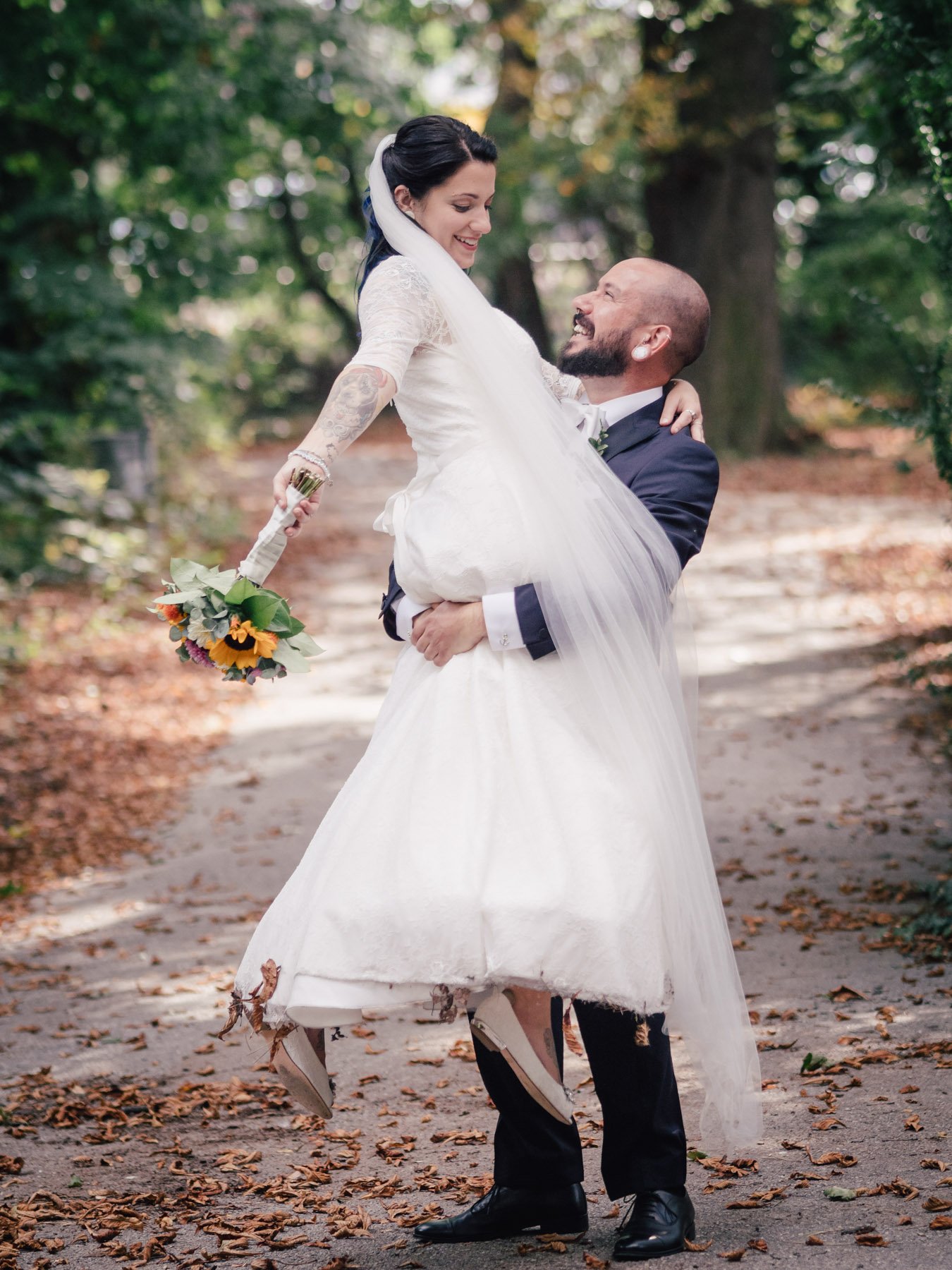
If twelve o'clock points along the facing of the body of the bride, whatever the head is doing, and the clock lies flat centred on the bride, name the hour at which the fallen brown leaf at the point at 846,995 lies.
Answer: The fallen brown leaf is roughly at 10 o'clock from the bride.

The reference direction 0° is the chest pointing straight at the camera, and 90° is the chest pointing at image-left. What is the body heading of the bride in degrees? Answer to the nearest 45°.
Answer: approximately 270°

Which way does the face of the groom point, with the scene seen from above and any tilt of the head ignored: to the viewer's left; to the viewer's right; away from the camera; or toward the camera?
to the viewer's left
